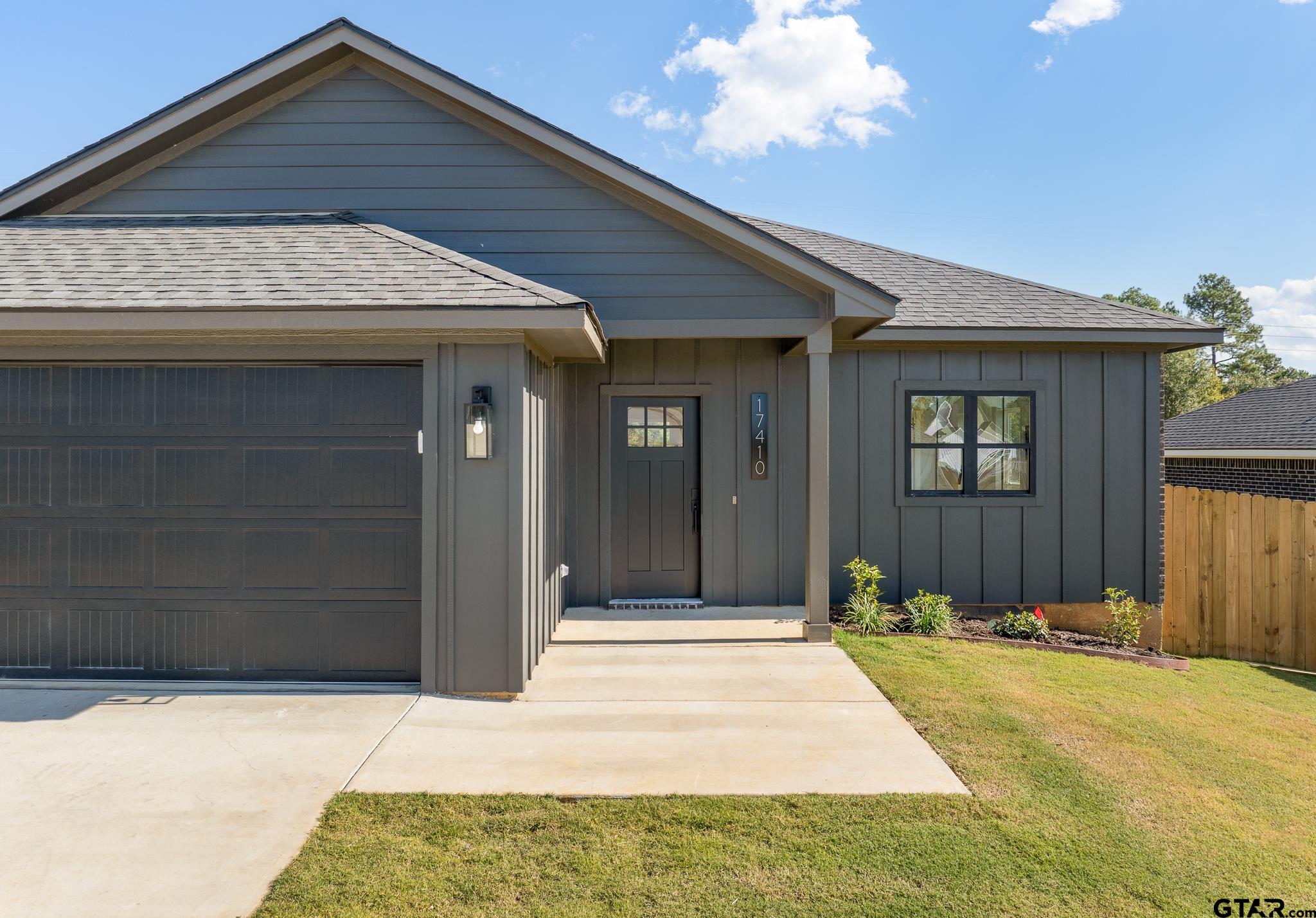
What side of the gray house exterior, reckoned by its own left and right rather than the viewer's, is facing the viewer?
front

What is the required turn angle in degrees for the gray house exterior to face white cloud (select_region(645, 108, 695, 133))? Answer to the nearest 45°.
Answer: approximately 180°

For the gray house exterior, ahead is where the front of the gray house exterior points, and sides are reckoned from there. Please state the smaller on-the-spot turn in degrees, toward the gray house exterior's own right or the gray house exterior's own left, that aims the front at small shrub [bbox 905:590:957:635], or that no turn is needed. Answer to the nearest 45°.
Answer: approximately 90° to the gray house exterior's own left

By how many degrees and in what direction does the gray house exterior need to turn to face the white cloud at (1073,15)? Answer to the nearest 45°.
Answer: approximately 135° to its left

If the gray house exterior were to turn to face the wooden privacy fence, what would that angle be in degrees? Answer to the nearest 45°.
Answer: approximately 90° to its left

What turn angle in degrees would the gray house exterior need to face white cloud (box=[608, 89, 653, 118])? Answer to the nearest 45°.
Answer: approximately 180°

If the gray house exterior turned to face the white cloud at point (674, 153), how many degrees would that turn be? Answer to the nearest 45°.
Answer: approximately 180°
